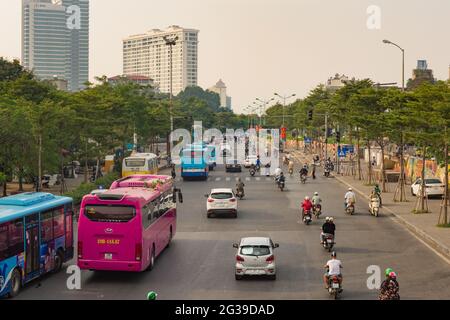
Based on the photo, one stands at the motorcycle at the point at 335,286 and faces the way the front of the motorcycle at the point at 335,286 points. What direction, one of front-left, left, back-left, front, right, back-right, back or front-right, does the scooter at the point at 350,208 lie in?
front

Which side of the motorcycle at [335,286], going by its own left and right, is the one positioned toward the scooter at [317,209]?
front

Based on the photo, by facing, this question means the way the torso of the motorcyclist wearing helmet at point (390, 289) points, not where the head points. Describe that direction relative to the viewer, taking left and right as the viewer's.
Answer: facing away from the viewer

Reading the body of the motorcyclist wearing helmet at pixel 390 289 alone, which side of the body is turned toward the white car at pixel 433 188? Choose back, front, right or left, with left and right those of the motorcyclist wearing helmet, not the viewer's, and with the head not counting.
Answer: front

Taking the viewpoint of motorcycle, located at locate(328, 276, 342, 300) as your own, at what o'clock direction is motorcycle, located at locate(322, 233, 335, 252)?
motorcycle, located at locate(322, 233, 335, 252) is roughly at 12 o'clock from motorcycle, located at locate(328, 276, 342, 300).

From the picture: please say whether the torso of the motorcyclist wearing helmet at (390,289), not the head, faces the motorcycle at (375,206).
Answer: yes

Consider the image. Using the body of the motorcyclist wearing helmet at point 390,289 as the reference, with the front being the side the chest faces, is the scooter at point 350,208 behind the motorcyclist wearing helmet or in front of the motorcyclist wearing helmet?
in front

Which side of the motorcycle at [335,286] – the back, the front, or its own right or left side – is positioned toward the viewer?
back

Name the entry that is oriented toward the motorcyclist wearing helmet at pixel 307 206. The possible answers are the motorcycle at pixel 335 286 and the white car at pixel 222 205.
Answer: the motorcycle

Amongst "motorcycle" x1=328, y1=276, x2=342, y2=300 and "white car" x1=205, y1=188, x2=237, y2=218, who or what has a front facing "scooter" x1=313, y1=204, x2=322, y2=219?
the motorcycle
